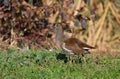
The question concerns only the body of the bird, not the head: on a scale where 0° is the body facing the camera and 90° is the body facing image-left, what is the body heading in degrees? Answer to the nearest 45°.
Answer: approximately 90°
